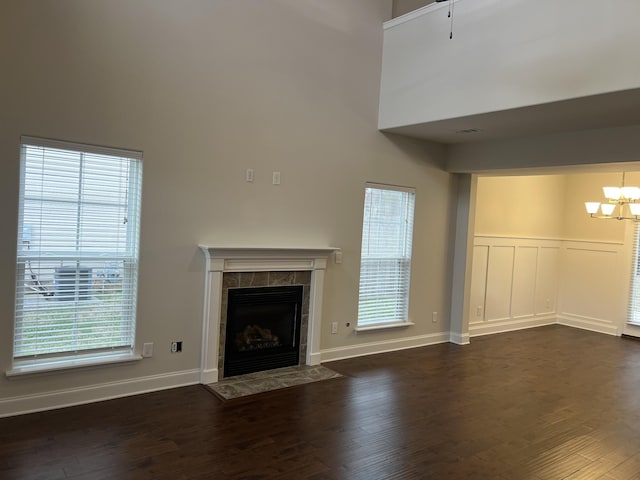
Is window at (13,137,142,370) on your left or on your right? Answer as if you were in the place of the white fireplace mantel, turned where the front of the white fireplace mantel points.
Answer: on your right

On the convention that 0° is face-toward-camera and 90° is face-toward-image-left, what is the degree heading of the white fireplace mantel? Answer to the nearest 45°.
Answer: approximately 315°
